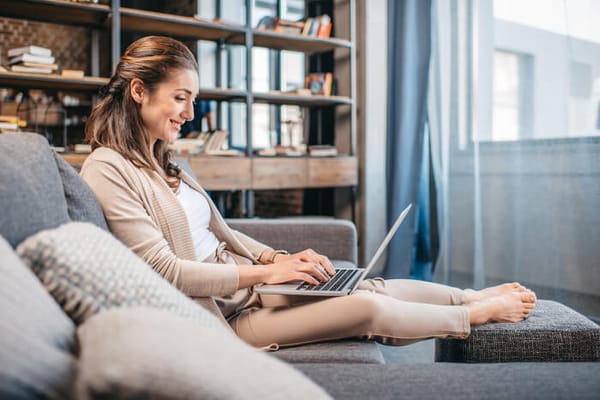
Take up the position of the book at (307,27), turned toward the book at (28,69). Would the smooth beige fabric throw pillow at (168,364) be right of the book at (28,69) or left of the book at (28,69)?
left

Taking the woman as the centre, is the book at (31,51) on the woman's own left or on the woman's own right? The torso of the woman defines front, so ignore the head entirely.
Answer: on the woman's own left

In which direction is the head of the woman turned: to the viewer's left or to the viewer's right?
to the viewer's right

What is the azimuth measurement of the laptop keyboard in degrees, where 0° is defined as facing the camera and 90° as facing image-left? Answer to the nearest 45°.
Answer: approximately 90°

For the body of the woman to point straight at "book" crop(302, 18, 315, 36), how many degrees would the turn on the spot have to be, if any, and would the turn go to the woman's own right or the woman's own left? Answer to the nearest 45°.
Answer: approximately 90° to the woman's own left

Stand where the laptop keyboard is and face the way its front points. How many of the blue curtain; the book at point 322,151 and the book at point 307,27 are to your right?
3

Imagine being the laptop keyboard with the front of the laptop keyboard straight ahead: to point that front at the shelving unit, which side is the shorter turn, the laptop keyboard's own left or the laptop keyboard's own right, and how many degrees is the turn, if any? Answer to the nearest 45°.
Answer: approximately 90° to the laptop keyboard's own right

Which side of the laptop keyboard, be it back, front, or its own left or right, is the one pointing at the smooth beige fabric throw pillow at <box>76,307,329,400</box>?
left

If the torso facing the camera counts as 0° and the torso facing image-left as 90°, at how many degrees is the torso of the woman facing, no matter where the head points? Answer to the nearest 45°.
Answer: approximately 270°

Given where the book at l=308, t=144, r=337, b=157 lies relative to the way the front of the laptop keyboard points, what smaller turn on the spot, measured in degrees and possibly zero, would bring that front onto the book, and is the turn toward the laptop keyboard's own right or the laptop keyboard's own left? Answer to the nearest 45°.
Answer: approximately 90° to the laptop keyboard's own right

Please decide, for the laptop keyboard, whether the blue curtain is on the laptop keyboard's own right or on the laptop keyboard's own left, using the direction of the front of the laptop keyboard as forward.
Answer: on the laptop keyboard's own right

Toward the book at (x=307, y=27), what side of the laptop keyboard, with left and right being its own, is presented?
right

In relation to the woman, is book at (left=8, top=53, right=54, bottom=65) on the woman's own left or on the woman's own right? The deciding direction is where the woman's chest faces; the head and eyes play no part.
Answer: on the woman's own left
